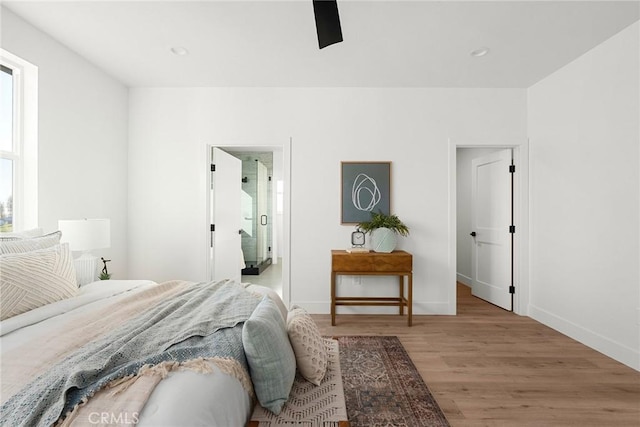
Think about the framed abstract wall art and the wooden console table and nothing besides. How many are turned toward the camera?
2

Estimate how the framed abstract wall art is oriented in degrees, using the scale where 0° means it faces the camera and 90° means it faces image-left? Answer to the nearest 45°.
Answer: approximately 0°

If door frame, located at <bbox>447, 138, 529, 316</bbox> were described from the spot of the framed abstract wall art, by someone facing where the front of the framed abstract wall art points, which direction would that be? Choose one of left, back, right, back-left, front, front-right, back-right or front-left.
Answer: left

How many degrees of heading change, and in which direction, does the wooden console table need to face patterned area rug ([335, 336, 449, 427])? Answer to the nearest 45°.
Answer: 0° — it already faces it

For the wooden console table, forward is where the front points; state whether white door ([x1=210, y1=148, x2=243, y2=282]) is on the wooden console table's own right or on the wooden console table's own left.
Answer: on the wooden console table's own right

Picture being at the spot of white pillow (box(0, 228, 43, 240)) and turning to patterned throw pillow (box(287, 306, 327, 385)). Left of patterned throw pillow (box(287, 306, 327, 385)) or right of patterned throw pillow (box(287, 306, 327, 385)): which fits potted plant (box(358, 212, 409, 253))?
left

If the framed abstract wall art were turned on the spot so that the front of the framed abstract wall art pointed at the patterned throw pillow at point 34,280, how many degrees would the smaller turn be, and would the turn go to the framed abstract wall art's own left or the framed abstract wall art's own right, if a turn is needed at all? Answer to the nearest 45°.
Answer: approximately 45° to the framed abstract wall art's own right

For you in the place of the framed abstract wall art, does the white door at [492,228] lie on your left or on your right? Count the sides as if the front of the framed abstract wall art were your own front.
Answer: on your left

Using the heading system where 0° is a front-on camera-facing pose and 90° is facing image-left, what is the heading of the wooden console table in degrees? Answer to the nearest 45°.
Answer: approximately 0°

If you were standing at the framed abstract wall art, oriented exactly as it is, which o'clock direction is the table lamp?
The table lamp is roughly at 2 o'clock from the framed abstract wall art.
